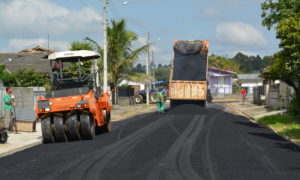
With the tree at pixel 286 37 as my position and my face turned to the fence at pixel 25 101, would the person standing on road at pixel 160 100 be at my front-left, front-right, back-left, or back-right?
front-right

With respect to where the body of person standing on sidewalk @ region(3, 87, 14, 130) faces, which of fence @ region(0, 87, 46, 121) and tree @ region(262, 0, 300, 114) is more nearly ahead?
the tree

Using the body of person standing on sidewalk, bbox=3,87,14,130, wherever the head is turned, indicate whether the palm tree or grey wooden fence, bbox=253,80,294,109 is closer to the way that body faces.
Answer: the grey wooden fence

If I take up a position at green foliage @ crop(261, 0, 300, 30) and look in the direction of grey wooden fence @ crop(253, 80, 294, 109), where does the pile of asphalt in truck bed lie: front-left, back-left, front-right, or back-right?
front-left

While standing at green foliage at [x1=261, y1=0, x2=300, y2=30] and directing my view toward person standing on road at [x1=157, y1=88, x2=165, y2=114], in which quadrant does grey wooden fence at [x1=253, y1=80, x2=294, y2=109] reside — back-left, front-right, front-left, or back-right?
front-right

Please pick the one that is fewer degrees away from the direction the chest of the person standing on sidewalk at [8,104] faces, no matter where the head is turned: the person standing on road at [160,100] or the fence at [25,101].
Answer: the person standing on road

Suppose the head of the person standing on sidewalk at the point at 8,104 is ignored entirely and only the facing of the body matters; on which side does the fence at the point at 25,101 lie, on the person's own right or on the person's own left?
on the person's own left
